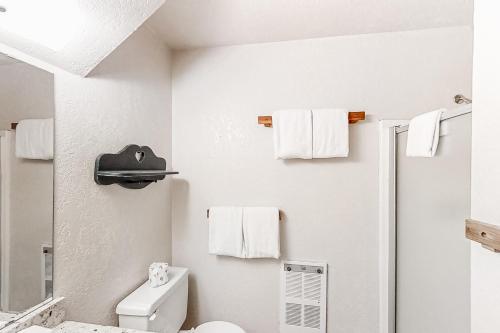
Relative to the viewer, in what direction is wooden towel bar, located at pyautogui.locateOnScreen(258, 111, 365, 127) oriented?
toward the camera

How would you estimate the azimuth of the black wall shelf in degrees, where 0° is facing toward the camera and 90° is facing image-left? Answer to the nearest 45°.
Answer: approximately 315°

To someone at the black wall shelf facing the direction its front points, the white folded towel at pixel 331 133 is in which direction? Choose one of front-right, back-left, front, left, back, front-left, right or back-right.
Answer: front-left

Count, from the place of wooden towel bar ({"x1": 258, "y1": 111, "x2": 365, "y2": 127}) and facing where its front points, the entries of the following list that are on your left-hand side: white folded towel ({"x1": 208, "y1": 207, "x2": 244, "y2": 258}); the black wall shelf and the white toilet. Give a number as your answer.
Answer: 0

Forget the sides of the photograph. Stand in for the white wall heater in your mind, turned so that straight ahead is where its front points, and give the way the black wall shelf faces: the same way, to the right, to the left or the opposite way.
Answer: to the left

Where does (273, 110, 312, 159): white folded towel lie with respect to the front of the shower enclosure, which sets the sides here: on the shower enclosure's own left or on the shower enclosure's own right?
on the shower enclosure's own right

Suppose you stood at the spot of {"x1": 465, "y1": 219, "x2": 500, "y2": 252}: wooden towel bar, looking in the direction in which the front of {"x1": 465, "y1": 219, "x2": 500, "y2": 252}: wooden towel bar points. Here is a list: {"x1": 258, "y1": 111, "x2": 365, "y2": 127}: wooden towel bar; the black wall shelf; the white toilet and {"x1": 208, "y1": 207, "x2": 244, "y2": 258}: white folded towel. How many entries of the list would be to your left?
0

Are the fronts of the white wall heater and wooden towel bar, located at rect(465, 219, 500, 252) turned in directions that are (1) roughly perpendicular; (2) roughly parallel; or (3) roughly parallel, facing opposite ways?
roughly perpendicular

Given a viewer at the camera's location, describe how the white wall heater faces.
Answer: facing the viewer

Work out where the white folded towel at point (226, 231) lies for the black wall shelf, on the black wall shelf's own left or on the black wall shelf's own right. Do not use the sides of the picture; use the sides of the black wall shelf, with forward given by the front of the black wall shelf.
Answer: on the black wall shelf's own left

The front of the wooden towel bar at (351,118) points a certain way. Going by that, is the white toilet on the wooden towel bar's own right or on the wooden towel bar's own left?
on the wooden towel bar's own right

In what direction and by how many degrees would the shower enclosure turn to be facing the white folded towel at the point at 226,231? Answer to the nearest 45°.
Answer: approximately 45° to its right

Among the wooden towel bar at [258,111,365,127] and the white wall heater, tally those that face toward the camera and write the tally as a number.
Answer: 2

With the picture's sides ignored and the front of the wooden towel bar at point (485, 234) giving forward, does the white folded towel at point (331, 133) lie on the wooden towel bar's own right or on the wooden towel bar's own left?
on the wooden towel bar's own right

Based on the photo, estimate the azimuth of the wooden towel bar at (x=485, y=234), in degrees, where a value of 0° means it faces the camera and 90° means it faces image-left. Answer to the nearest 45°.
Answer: approximately 45°

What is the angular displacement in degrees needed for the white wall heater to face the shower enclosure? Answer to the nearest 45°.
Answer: approximately 45° to its left

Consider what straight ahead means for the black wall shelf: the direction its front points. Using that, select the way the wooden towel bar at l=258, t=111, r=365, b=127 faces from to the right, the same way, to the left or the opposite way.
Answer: to the right
